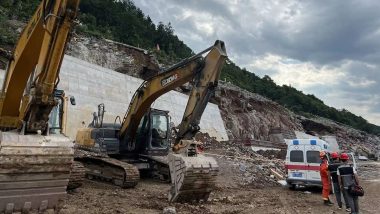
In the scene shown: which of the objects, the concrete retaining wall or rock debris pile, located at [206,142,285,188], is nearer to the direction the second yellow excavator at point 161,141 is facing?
the rock debris pile

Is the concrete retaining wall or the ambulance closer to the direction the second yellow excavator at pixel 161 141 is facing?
the ambulance

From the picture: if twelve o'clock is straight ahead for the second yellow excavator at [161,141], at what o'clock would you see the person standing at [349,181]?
The person standing is roughly at 11 o'clock from the second yellow excavator.

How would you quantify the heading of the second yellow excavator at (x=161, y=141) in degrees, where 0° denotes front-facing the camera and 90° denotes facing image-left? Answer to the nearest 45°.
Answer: approximately 315°

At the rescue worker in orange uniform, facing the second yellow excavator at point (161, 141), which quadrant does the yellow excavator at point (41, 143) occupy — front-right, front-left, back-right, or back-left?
front-left
